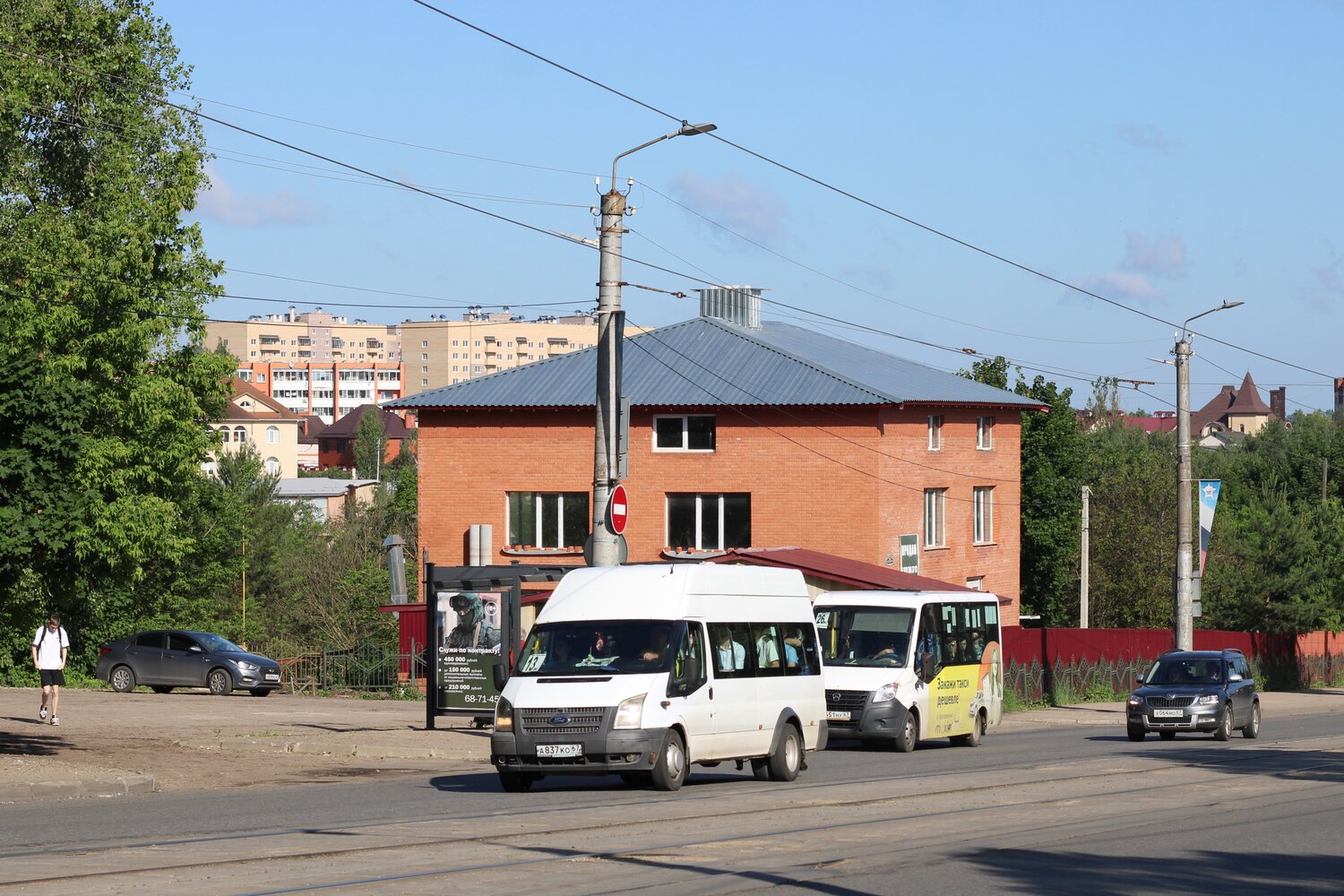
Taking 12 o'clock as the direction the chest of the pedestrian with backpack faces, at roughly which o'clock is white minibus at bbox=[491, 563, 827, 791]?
The white minibus is roughly at 11 o'clock from the pedestrian with backpack.

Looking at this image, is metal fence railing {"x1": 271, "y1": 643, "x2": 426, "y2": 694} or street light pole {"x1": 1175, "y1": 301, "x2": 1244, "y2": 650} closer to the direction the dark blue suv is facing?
the metal fence railing

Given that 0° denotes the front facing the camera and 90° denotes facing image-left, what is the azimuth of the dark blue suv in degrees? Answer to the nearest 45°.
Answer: approximately 45°

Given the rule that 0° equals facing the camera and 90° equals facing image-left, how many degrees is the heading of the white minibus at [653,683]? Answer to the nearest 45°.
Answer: approximately 45°

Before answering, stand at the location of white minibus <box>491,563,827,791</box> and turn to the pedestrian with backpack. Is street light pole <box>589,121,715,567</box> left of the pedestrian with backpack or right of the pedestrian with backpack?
right

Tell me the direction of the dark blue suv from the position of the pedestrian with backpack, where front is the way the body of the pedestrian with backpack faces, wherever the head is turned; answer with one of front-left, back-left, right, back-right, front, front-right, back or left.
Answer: left

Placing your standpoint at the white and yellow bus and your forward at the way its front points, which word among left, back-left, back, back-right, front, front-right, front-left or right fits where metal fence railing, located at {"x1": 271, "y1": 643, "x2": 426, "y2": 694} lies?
right

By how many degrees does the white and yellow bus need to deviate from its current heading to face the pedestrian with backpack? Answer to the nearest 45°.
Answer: approximately 45° to its right

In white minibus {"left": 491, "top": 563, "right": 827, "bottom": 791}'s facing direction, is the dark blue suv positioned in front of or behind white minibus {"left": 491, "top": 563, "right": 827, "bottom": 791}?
behind

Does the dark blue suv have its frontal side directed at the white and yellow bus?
yes
